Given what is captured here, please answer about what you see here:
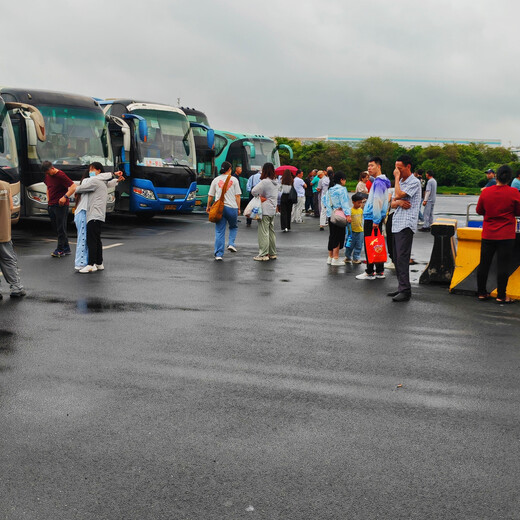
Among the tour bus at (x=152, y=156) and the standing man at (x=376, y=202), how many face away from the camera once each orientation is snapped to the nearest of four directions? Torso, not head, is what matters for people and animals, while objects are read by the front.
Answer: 0

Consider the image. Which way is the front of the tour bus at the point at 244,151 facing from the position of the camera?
facing the viewer and to the right of the viewer

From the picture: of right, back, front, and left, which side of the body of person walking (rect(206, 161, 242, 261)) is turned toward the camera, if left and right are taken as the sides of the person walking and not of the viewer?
back

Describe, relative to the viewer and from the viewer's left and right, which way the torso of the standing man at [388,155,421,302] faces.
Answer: facing to the left of the viewer

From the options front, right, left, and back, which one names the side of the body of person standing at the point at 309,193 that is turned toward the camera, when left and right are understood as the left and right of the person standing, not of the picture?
back

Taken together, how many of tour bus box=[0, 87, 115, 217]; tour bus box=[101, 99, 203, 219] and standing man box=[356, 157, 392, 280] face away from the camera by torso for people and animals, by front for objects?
0

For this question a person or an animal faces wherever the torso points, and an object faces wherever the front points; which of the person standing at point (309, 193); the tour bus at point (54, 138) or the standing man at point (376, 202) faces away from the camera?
the person standing

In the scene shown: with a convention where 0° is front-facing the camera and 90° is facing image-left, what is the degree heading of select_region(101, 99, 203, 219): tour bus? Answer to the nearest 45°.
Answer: approximately 315°

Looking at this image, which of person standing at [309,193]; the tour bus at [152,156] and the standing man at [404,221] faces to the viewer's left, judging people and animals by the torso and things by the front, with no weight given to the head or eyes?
the standing man

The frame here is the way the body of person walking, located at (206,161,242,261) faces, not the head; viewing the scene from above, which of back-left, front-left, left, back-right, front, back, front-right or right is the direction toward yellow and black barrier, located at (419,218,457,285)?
back-right

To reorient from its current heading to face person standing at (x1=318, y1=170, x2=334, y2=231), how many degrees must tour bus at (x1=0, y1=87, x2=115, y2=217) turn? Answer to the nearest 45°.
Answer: approximately 45° to its left

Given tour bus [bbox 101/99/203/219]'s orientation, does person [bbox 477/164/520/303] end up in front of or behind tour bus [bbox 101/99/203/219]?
in front

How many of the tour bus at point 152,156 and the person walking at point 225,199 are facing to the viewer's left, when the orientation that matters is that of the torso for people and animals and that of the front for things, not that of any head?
0

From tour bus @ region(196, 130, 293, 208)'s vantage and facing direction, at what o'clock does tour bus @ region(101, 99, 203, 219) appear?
tour bus @ region(101, 99, 203, 219) is roughly at 2 o'clock from tour bus @ region(196, 130, 293, 208).

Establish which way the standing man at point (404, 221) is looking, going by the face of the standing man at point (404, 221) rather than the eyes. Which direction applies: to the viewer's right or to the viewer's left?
to the viewer's left

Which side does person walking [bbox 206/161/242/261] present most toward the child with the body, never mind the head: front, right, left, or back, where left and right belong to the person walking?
right

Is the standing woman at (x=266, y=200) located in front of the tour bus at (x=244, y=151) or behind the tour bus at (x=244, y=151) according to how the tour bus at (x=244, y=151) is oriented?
in front
